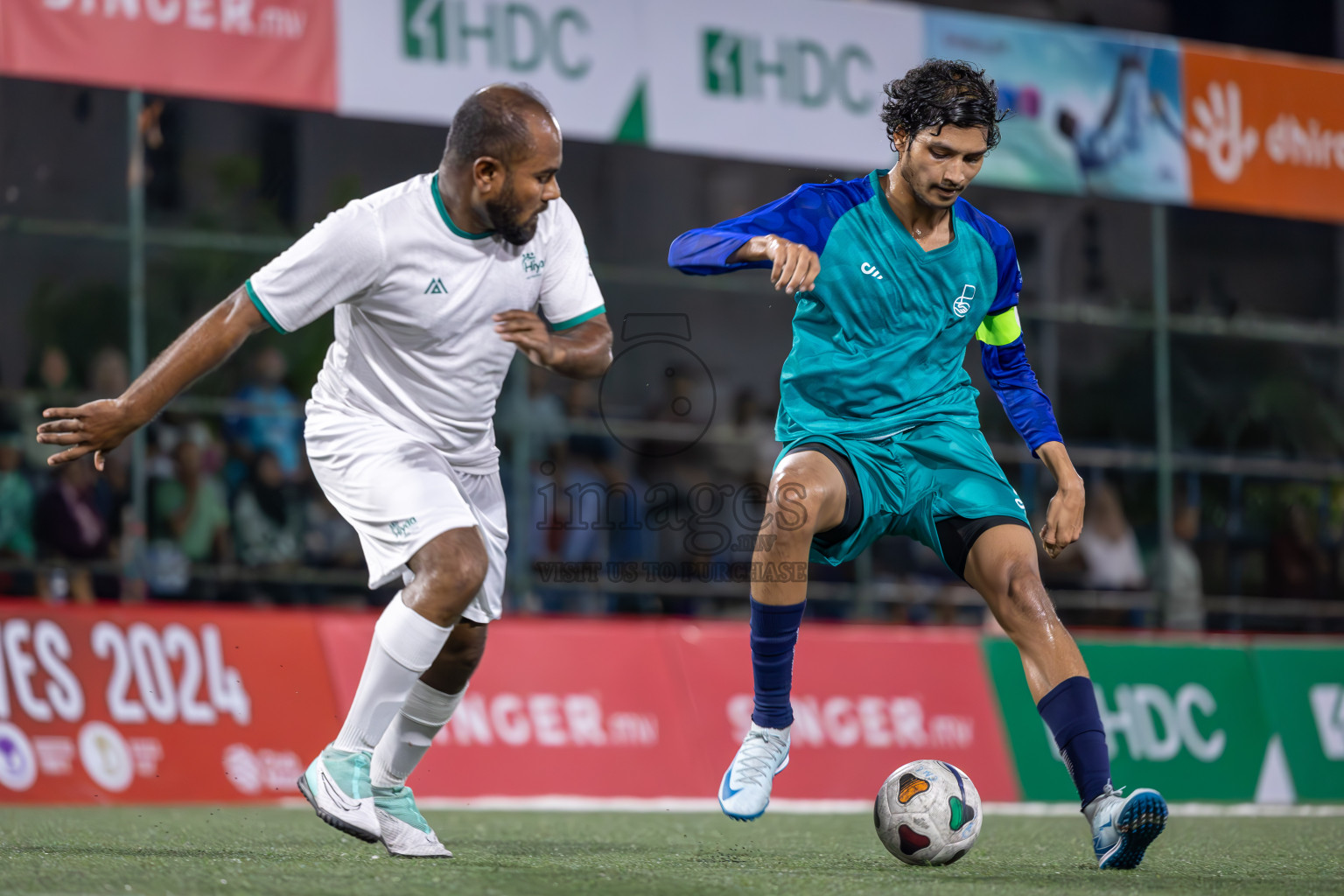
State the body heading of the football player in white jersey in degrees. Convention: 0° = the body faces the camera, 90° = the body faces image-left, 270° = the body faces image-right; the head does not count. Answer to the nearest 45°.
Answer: approximately 315°

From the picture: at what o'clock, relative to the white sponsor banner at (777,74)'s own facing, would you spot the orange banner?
The orange banner is roughly at 8 o'clock from the white sponsor banner.

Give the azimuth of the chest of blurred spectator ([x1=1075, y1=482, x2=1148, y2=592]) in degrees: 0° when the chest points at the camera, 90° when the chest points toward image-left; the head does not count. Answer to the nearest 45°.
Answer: approximately 0°

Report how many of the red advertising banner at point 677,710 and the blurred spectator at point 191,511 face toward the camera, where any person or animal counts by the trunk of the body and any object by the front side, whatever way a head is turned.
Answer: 2

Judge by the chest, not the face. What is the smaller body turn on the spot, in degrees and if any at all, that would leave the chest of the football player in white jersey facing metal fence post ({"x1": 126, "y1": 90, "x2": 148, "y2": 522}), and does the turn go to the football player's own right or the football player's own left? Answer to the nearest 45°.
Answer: approximately 135° to the football player's own left

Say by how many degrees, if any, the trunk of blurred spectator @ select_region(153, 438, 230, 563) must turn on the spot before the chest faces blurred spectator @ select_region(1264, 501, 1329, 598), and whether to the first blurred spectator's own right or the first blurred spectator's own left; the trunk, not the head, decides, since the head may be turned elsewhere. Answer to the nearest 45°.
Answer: approximately 90° to the first blurred spectator's own left

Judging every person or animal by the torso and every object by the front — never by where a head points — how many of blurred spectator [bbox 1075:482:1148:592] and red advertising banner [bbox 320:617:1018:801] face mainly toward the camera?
2

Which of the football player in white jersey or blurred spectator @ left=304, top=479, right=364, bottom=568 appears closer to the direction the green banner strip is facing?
the football player in white jersey

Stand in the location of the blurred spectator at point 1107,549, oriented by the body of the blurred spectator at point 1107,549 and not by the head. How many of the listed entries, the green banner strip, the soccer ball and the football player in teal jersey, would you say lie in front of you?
3

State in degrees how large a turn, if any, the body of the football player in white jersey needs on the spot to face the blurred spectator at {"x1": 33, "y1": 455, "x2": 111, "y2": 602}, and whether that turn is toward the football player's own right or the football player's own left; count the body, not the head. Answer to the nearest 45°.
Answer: approximately 135° to the football player's own left

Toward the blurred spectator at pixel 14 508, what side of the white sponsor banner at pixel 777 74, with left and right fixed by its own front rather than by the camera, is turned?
right
